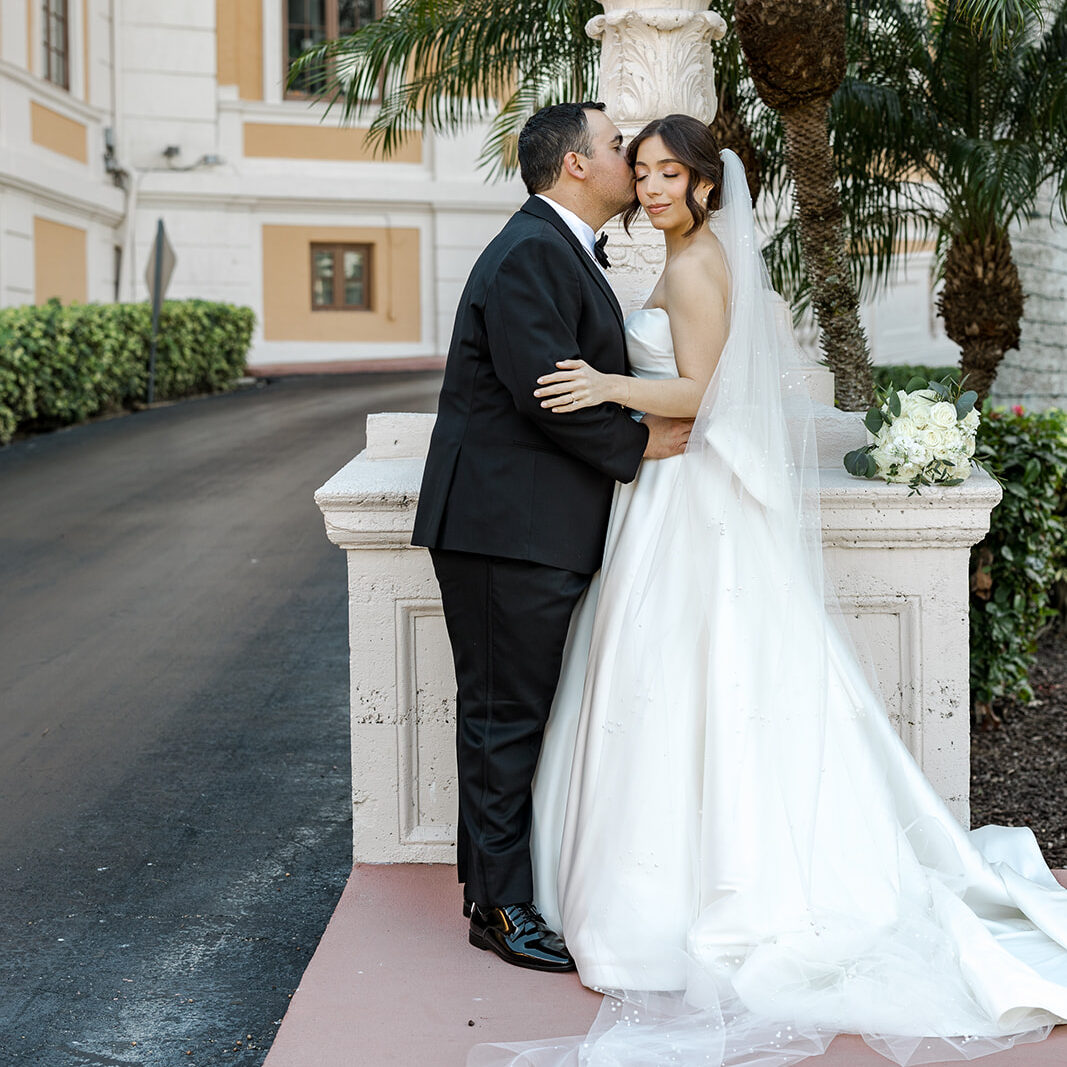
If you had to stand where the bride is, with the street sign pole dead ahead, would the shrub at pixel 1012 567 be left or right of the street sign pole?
right

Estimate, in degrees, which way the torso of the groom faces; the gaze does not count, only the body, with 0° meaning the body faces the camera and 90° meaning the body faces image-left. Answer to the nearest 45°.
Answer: approximately 270°

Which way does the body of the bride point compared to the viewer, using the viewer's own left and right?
facing to the left of the viewer

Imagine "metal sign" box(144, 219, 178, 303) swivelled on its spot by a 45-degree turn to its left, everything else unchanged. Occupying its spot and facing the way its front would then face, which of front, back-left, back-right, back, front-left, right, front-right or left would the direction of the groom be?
back

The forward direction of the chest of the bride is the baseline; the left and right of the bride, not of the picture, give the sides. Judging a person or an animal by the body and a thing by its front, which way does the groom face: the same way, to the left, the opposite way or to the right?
the opposite way

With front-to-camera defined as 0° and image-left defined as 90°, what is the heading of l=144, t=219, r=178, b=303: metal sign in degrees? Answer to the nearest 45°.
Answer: approximately 225°

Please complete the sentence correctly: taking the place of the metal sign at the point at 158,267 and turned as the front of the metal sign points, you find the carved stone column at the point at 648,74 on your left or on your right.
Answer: on your right

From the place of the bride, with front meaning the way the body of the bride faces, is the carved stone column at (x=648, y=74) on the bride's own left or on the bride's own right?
on the bride's own right
